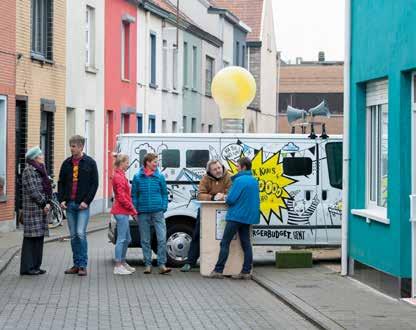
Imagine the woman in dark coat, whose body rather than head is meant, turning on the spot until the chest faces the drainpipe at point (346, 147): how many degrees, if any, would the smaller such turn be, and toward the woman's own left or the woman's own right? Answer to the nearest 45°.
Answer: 0° — they already face it

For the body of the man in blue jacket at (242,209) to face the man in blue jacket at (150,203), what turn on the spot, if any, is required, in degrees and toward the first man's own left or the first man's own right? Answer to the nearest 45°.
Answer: approximately 45° to the first man's own left

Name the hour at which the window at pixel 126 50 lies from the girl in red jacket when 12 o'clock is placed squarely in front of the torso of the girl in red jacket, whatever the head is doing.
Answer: The window is roughly at 9 o'clock from the girl in red jacket.

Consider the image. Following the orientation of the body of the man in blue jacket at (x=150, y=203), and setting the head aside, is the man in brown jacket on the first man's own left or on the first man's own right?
on the first man's own left

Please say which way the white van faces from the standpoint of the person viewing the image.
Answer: facing to the right of the viewer

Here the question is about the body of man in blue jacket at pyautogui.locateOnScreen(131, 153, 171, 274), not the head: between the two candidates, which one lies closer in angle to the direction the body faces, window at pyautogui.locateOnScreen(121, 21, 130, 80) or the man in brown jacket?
the man in brown jacket

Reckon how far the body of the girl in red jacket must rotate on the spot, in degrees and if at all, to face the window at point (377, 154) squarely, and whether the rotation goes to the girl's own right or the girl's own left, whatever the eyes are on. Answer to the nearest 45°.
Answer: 0° — they already face it

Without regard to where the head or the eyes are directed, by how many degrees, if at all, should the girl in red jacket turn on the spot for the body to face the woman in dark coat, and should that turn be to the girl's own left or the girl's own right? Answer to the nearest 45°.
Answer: approximately 180°

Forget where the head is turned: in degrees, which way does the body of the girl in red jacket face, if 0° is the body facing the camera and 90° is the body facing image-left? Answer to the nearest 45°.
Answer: approximately 270°

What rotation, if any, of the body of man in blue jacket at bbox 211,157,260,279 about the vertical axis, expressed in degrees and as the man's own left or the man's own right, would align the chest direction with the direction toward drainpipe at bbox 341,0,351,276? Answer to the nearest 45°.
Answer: approximately 135° to the man's own right

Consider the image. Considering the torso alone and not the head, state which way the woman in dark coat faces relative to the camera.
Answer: to the viewer's right

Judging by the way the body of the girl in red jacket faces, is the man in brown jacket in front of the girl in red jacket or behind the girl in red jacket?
in front

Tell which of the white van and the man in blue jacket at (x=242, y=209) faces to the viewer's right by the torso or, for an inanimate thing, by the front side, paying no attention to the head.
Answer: the white van
